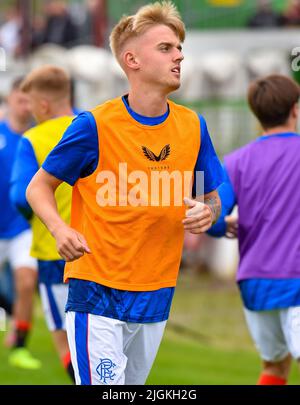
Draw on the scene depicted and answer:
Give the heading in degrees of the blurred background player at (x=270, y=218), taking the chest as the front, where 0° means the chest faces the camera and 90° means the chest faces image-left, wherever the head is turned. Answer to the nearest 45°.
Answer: approximately 225°

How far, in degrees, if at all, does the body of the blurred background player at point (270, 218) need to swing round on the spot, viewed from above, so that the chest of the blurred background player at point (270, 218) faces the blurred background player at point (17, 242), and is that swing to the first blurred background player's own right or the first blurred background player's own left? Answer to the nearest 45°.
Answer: approximately 90° to the first blurred background player's own left

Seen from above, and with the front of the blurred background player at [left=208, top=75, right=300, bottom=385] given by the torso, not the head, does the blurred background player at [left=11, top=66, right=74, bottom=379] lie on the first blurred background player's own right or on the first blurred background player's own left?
on the first blurred background player's own left
